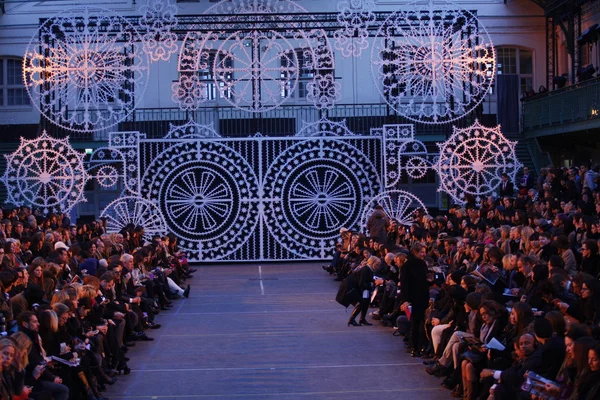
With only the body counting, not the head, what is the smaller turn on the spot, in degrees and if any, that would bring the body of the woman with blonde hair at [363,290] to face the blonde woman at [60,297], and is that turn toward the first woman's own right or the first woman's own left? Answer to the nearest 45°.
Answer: approximately 135° to the first woman's own right

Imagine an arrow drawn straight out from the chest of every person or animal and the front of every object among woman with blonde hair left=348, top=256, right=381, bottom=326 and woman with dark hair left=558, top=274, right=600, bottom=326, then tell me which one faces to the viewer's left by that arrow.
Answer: woman with dark hair left=558, top=274, right=600, bottom=326

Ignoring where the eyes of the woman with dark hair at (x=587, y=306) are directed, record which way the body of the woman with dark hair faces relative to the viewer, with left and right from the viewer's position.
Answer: facing to the left of the viewer

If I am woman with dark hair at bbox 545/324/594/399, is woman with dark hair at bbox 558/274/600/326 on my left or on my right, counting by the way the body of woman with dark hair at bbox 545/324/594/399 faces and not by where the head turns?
on my right

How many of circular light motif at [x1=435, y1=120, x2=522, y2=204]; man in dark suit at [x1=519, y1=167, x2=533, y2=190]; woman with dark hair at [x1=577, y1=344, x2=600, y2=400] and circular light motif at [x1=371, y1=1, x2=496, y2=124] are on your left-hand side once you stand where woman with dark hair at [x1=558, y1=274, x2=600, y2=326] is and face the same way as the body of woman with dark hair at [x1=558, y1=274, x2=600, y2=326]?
1

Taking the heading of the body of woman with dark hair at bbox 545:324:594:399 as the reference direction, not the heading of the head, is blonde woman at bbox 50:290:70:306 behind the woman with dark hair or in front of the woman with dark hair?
in front

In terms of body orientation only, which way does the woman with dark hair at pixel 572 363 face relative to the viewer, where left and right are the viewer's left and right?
facing to the left of the viewer

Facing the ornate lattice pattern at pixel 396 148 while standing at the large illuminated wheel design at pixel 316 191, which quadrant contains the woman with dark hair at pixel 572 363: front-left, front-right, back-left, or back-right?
front-right

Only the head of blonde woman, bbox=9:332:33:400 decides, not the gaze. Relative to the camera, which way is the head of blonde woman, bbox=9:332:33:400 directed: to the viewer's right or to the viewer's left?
to the viewer's right

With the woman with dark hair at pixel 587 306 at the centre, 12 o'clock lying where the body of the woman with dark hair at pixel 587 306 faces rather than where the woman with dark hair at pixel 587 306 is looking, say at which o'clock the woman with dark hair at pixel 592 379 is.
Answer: the woman with dark hair at pixel 592 379 is roughly at 9 o'clock from the woman with dark hair at pixel 587 306.

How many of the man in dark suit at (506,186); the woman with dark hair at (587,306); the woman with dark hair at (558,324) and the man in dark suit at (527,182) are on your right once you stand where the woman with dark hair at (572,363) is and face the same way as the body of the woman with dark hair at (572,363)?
4

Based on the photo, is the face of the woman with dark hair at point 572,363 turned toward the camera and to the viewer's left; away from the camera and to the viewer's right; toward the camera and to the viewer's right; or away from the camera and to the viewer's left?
toward the camera and to the viewer's left
